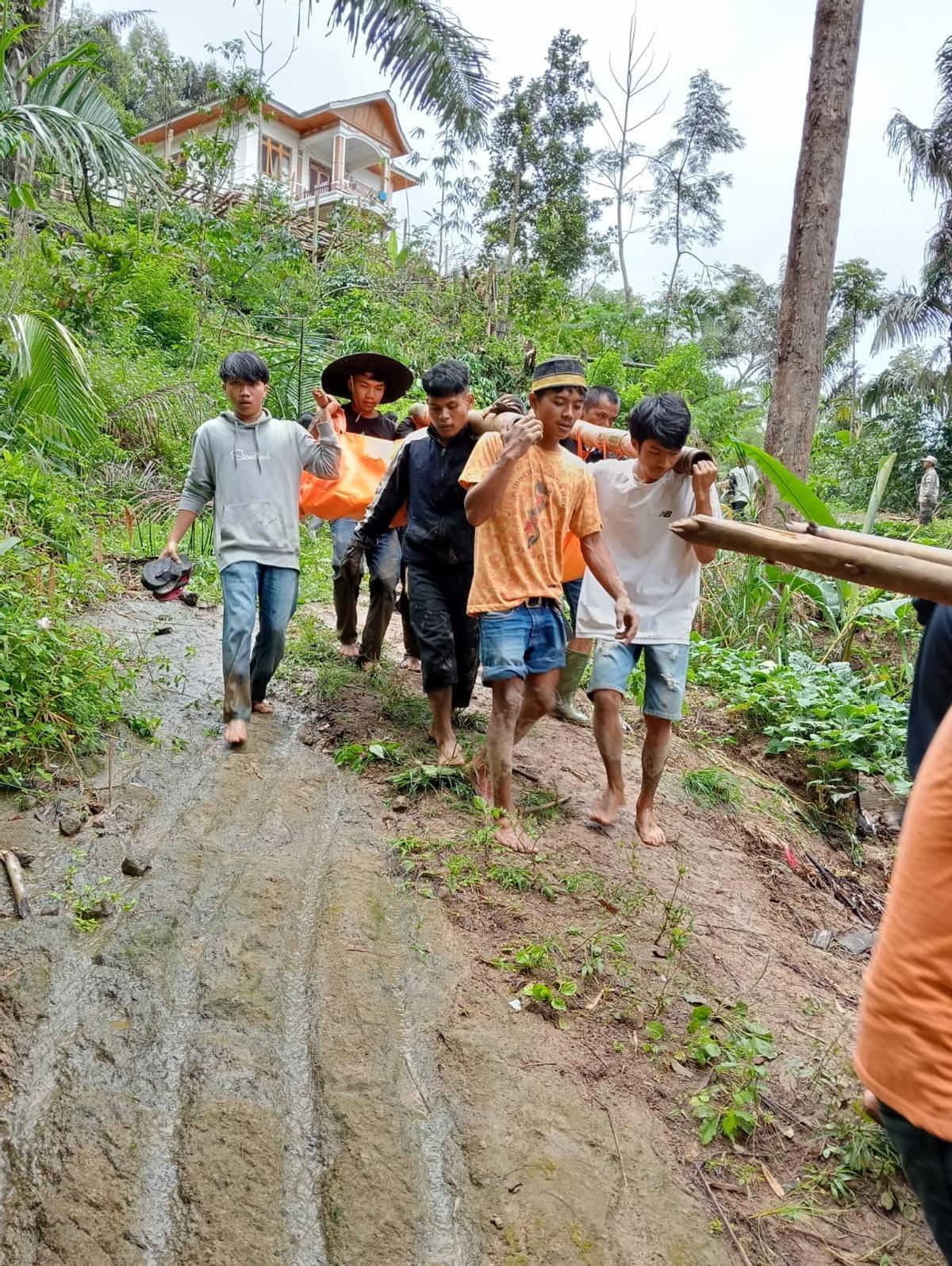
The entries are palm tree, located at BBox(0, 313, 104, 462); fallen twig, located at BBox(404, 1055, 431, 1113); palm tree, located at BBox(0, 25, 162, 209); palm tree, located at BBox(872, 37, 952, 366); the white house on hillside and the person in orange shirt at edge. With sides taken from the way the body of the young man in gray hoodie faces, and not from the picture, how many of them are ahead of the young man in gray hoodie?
2

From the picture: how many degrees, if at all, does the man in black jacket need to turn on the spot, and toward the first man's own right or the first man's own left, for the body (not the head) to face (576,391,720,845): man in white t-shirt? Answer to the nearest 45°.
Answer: approximately 45° to the first man's own left

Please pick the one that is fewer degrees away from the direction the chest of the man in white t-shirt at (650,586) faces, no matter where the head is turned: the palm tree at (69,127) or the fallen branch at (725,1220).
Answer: the fallen branch

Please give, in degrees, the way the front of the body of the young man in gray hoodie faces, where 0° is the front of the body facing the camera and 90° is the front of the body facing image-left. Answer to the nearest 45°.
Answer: approximately 0°

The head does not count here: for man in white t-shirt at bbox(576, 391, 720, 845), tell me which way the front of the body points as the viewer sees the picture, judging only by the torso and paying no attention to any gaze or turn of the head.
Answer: toward the camera

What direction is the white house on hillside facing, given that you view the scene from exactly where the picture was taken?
facing the viewer and to the right of the viewer

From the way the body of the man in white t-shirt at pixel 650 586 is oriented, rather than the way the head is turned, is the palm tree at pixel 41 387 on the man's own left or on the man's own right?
on the man's own right

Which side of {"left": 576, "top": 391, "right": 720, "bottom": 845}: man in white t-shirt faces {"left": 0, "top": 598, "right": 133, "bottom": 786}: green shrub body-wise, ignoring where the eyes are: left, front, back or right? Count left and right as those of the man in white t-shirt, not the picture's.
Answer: right

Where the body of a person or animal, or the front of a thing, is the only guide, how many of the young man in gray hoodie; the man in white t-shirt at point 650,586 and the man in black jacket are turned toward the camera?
3
